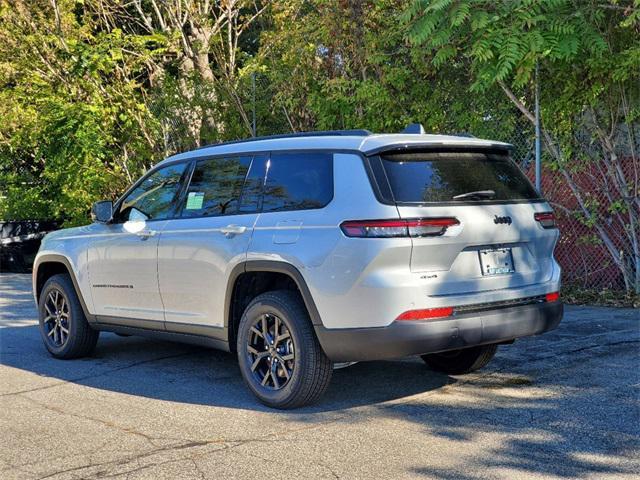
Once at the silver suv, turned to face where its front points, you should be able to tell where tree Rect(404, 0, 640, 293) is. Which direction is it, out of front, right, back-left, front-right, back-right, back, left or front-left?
right

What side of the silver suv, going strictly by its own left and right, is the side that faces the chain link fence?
right

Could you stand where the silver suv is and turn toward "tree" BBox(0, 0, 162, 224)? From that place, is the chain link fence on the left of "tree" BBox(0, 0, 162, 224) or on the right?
right

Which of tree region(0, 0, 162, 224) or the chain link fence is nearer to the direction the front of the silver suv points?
the tree

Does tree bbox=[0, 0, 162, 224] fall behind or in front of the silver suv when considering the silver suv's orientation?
in front

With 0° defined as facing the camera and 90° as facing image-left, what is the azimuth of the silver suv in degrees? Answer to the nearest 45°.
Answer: approximately 135°
